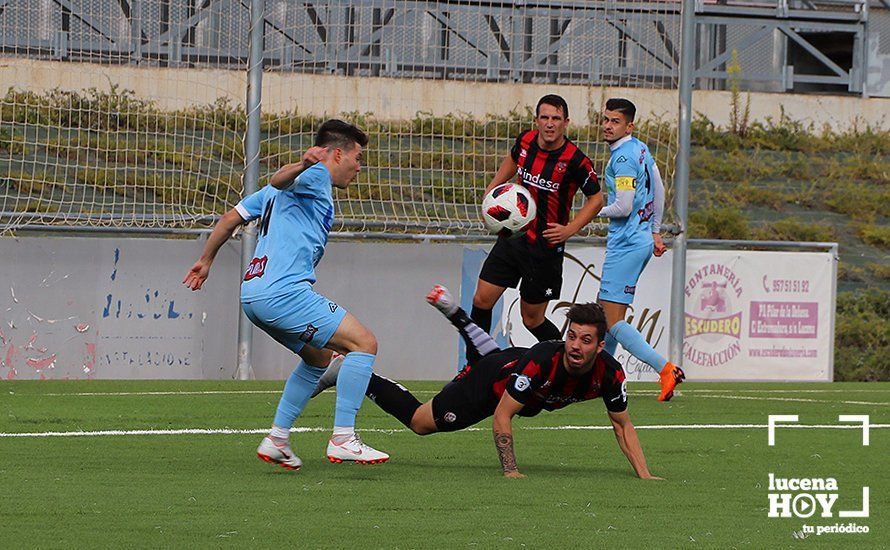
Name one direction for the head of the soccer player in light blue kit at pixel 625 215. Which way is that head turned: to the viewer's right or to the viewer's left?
to the viewer's left

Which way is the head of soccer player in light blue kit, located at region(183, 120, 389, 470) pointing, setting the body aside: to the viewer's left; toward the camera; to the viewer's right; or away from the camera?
to the viewer's right

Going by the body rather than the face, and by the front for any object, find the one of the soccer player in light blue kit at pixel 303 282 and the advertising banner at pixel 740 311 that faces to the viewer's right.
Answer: the soccer player in light blue kit

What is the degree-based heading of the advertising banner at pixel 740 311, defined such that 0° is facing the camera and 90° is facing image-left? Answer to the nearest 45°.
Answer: approximately 0°

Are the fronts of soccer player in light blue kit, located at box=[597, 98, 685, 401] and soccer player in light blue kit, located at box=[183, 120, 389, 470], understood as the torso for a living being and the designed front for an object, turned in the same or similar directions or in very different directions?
very different directions

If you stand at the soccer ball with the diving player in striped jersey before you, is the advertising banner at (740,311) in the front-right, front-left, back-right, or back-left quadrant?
back-left

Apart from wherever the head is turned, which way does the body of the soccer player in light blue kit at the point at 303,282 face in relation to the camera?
to the viewer's right
